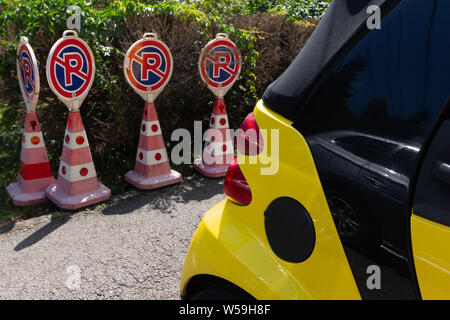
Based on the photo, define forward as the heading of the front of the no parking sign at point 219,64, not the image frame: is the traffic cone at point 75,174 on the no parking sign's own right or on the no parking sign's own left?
on the no parking sign's own right

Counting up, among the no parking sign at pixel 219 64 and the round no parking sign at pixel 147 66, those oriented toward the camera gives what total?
2

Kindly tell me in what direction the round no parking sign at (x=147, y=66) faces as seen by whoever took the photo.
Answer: facing the viewer

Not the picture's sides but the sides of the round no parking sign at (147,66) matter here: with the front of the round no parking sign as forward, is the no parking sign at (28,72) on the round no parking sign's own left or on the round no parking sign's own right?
on the round no parking sign's own right

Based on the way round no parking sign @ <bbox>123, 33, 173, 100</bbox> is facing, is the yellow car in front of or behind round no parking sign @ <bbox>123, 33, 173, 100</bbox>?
in front

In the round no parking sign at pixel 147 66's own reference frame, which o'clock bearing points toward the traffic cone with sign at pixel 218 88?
The traffic cone with sign is roughly at 8 o'clock from the round no parking sign.

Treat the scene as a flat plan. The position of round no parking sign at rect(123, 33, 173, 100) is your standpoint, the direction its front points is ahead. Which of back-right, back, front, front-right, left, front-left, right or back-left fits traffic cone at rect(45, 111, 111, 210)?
front-right

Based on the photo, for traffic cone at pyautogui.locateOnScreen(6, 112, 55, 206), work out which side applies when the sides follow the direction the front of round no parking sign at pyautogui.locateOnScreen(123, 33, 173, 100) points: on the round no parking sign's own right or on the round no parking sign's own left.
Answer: on the round no parking sign's own right

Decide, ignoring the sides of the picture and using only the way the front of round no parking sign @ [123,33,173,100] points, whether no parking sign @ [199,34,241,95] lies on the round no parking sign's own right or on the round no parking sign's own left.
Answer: on the round no parking sign's own left

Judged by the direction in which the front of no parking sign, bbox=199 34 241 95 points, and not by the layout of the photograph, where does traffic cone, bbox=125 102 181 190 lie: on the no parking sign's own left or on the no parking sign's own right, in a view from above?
on the no parking sign's own right

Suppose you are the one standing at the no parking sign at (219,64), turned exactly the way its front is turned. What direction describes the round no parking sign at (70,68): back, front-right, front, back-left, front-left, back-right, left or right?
front-right
